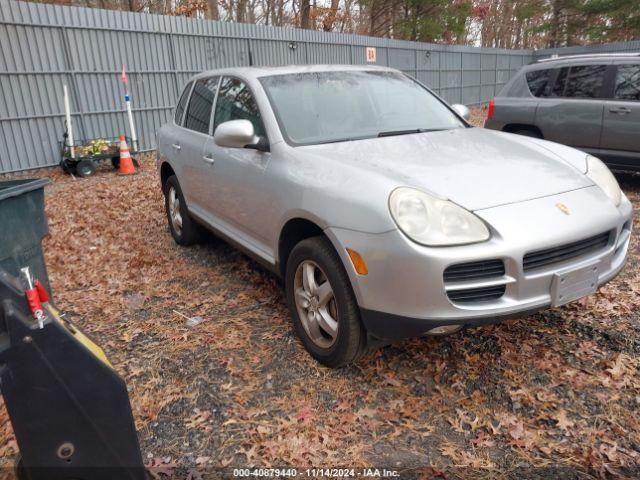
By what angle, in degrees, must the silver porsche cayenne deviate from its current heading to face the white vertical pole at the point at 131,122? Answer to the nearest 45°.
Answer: approximately 180°

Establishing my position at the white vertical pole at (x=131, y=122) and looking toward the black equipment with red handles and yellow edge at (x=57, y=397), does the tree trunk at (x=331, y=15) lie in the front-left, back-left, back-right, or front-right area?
back-left

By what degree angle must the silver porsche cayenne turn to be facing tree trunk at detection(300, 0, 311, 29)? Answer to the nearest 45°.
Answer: approximately 135° to its left

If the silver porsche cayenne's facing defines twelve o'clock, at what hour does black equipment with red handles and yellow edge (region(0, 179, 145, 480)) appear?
The black equipment with red handles and yellow edge is roughly at 3 o'clock from the silver porsche cayenne.

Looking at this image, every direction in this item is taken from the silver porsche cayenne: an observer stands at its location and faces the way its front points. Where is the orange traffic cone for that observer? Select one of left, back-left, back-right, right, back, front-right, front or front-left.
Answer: back

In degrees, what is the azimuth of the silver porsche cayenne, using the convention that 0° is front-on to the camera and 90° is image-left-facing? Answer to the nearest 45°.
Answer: approximately 315°

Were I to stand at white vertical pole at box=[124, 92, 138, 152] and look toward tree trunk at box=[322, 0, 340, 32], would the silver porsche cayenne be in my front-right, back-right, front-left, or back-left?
back-right

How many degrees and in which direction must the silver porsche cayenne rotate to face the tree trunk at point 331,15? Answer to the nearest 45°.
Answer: approximately 135° to its left

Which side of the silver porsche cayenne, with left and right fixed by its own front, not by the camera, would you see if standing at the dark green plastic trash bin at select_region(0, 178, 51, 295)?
right
